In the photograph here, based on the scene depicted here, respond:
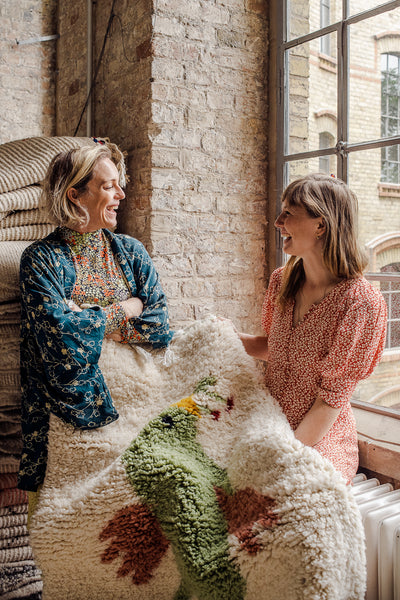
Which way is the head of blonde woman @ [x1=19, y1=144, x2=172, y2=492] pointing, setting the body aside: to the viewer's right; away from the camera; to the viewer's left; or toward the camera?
to the viewer's right

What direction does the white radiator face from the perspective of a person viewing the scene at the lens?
facing the viewer and to the left of the viewer

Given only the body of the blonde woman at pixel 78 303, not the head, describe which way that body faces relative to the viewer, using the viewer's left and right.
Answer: facing the viewer and to the right of the viewer

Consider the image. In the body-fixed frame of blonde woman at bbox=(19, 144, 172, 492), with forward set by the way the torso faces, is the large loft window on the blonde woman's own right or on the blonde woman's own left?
on the blonde woman's own left

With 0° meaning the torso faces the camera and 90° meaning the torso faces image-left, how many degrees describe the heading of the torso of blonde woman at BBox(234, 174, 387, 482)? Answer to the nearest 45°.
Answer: approximately 45°

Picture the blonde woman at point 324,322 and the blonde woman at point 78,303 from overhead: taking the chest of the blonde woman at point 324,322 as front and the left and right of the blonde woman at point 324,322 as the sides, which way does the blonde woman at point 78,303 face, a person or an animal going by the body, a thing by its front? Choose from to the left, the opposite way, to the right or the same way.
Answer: to the left

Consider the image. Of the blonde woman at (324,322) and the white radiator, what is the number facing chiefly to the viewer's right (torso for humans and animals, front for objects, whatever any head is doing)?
0

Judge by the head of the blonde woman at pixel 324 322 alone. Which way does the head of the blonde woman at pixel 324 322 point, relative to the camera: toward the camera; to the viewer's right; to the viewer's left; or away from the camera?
to the viewer's left
